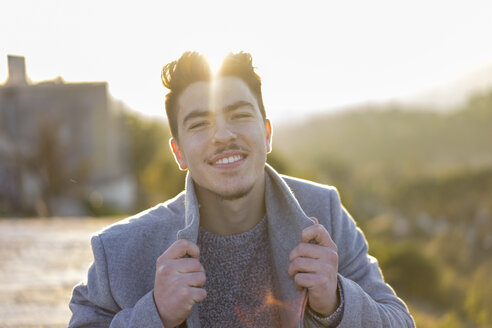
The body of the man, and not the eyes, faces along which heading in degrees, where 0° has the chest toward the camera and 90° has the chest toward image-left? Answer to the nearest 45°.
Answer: approximately 0°

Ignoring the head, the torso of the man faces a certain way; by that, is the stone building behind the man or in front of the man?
behind
